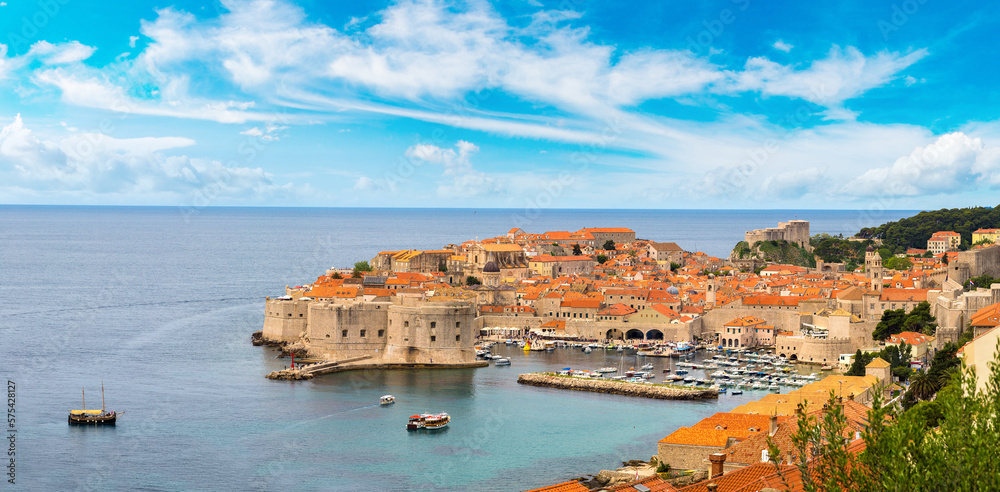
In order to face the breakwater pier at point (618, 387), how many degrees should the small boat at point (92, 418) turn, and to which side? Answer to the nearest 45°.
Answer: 0° — it already faces it

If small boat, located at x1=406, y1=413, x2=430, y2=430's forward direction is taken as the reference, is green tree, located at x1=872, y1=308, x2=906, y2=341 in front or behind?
in front

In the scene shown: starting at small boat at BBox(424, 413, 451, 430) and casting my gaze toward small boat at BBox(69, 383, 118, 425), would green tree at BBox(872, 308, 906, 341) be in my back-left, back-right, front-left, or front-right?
back-right

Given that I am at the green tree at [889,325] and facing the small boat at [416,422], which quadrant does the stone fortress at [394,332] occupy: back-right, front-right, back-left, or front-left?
front-right

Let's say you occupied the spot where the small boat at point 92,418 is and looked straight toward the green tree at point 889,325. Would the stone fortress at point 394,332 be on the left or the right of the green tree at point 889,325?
left

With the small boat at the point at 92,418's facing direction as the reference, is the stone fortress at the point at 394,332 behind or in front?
in front

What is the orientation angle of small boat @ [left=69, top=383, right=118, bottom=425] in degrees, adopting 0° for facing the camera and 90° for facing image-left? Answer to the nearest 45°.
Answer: approximately 270°

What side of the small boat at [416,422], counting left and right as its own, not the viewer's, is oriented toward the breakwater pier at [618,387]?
front

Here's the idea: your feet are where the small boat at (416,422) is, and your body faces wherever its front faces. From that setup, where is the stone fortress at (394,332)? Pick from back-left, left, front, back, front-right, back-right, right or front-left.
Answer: front-left
